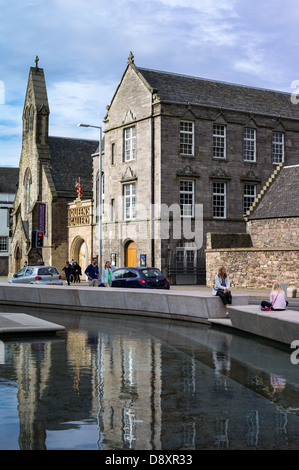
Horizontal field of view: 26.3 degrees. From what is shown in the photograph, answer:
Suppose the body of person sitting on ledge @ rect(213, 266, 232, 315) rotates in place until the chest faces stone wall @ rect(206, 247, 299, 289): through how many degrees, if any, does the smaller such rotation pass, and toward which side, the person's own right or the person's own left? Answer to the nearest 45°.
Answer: approximately 135° to the person's own left

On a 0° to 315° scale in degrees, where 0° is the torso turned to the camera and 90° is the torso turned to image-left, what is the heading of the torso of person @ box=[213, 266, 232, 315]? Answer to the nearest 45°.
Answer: approximately 315°

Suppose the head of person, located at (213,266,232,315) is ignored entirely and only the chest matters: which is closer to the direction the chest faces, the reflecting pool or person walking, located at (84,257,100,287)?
the reflecting pool

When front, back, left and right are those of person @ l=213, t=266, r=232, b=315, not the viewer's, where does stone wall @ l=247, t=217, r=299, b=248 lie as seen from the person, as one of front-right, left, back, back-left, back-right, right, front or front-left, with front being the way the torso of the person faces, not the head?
back-left

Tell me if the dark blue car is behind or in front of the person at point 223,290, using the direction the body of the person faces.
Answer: behind

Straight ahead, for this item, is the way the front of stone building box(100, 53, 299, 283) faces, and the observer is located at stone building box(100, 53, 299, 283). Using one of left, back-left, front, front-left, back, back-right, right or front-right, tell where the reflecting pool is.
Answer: front-left

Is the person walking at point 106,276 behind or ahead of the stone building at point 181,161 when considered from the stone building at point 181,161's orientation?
ahead

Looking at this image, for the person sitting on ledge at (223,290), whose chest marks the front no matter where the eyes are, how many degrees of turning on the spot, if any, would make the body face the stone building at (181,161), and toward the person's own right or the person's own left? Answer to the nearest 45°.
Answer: approximately 135° to the person's own left

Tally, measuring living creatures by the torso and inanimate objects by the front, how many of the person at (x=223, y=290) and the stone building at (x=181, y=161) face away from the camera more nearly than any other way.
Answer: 0

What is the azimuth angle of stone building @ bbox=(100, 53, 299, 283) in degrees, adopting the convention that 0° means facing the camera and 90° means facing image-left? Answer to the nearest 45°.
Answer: approximately 45°
